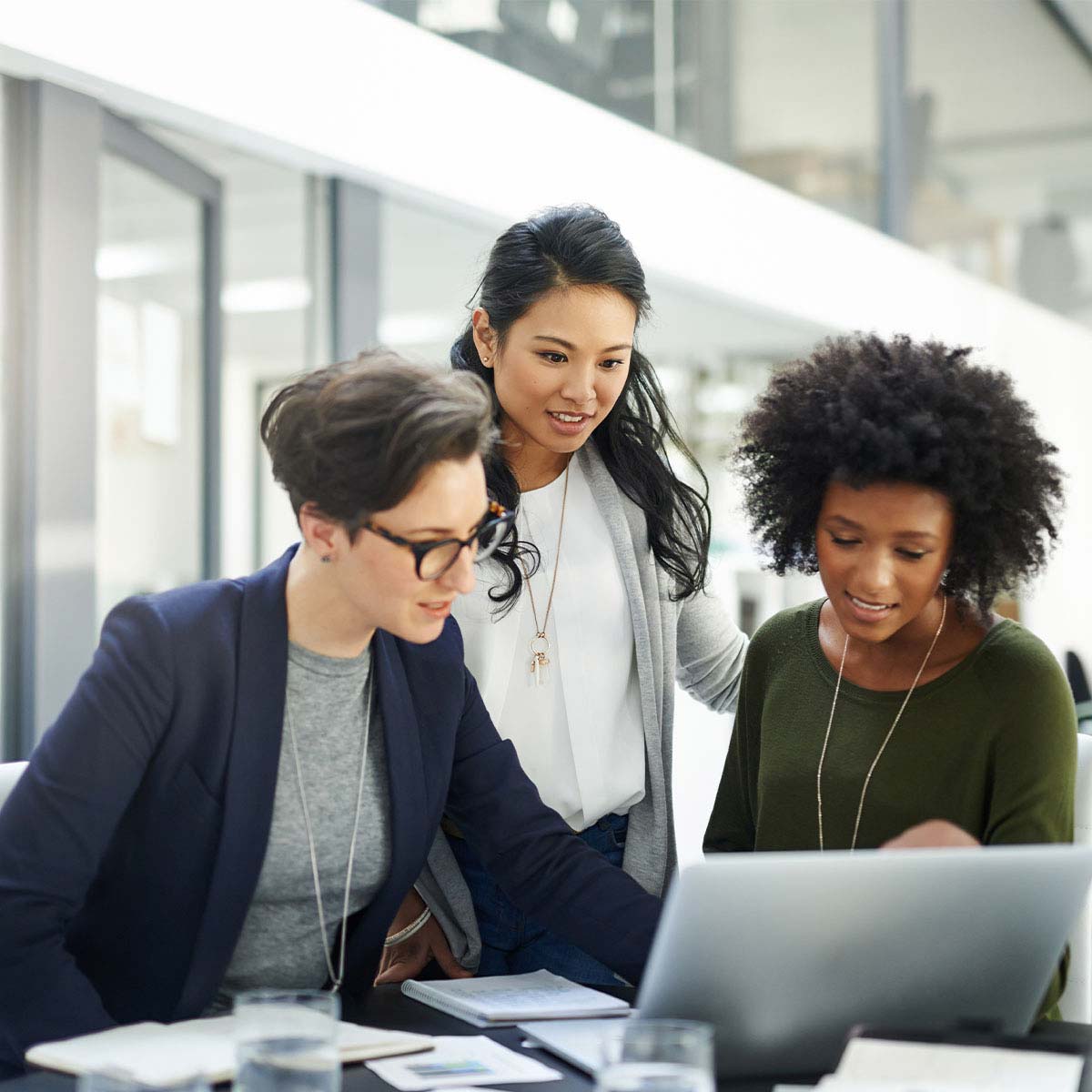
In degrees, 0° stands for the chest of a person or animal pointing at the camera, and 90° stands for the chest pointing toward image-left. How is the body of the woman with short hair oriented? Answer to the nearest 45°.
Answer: approximately 315°

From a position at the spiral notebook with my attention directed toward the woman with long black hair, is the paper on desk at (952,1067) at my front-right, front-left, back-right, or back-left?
back-right

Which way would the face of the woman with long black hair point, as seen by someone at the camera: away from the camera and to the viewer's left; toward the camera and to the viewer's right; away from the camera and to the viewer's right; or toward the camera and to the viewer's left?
toward the camera and to the viewer's right

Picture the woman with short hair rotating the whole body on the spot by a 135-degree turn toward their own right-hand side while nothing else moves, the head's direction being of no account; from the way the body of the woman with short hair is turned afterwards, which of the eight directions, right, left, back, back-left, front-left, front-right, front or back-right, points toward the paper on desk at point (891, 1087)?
back-left
